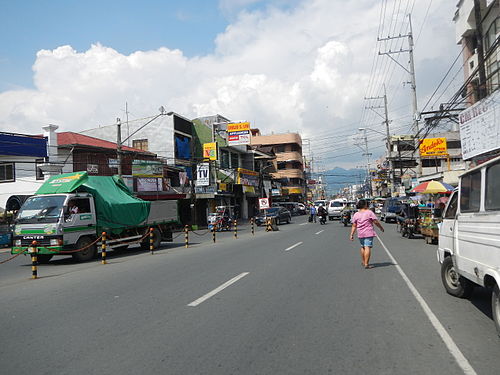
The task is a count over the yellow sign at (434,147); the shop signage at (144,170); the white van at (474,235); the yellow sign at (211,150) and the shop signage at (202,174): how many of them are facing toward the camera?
4

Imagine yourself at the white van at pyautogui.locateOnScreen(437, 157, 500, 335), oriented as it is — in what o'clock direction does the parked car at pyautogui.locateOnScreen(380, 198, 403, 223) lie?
The parked car is roughly at 1 o'clock from the white van.

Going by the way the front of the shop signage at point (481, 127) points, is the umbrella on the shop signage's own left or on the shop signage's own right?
on the shop signage's own right

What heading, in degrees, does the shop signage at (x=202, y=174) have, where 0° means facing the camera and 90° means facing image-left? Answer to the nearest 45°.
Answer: approximately 0°

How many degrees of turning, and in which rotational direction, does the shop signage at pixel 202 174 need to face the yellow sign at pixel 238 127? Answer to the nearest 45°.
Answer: approximately 135° to its left

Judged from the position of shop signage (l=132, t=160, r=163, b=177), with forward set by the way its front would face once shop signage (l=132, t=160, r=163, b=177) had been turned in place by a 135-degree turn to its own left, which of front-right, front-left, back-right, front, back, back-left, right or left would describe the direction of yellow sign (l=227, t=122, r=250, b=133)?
front

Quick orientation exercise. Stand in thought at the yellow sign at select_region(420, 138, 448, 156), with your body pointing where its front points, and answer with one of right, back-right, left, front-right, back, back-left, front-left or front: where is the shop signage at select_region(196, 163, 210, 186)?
front-right

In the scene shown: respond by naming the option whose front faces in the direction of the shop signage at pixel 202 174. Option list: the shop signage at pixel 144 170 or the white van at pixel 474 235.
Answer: the white van

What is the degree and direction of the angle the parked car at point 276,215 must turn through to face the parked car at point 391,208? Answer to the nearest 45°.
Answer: approximately 90° to its left
